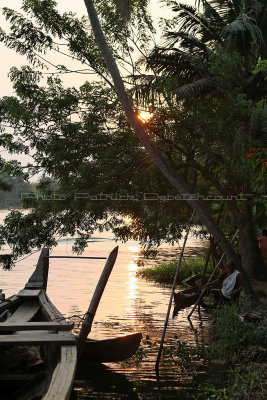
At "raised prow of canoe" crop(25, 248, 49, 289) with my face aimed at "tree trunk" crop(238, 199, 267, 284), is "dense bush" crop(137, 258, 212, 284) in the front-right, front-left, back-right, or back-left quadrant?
front-left

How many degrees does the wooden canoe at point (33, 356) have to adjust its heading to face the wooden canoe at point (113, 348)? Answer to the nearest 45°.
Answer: approximately 45° to its right

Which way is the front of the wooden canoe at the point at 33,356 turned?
away from the camera

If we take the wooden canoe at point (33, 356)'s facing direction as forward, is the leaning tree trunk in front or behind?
in front

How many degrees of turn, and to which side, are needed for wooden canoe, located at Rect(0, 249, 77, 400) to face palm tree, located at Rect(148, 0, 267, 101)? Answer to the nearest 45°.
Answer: approximately 45° to its right
